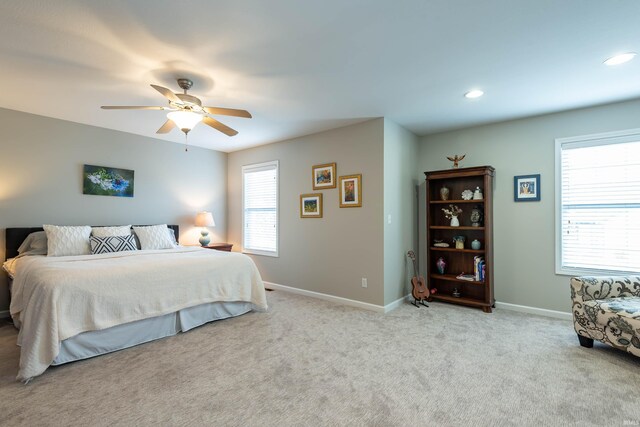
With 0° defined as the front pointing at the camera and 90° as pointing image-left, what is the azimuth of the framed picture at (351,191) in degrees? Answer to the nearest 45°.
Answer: approximately 45°

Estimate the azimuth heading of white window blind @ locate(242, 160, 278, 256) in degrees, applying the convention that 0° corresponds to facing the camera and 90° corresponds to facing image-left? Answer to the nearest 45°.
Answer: approximately 45°

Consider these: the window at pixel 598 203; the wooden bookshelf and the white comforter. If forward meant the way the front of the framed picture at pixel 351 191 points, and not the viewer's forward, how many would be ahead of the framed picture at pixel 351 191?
1

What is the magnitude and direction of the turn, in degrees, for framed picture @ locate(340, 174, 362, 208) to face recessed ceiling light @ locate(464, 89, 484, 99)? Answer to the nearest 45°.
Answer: approximately 90° to its left

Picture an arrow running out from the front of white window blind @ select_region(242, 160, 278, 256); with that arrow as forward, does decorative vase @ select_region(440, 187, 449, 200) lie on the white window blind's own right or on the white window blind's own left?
on the white window blind's own left

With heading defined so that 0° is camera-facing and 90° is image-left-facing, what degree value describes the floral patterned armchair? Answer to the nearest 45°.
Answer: approximately 45°

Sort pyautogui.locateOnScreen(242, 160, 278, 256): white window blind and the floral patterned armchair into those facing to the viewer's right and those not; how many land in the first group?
0

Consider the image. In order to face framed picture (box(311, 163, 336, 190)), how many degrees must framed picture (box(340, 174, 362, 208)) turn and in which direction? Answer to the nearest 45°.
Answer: approximately 90° to its right

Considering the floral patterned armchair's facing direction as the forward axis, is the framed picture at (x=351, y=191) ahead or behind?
ahead
